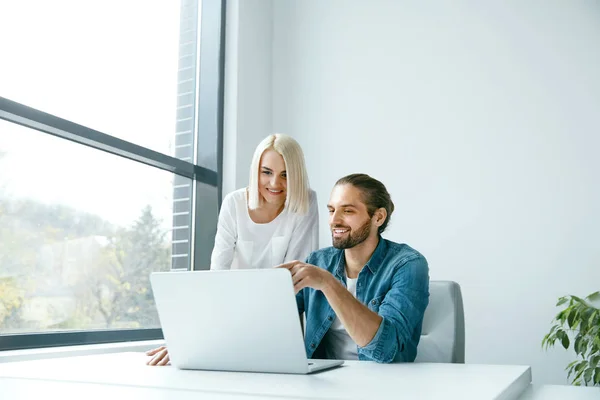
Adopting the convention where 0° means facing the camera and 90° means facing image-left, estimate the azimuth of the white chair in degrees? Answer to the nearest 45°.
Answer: approximately 45°

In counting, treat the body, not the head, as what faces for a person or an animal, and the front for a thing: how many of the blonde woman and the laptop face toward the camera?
1

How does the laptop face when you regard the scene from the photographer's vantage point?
facing away from the viewer and to the right of the viewer

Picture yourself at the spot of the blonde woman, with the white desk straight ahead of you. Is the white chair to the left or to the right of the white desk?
left

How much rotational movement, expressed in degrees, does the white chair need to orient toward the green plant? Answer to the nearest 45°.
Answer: approximately 180°

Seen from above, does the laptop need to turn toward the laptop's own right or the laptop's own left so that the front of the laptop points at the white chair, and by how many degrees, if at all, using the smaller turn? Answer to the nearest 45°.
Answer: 0° — it already faces it

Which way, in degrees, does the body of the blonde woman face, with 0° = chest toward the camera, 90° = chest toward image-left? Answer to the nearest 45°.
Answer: approximately 0°

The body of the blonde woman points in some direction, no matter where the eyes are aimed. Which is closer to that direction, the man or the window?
the man
